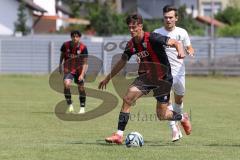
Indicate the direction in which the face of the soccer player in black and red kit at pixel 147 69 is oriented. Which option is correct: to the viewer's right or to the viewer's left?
to the viewer's left

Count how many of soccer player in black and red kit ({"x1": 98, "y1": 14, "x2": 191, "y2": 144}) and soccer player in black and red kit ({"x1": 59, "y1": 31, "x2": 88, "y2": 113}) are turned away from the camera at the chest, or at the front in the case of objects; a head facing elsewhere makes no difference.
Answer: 0

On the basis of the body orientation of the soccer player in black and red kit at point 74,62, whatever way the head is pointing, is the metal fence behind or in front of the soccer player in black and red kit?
behind

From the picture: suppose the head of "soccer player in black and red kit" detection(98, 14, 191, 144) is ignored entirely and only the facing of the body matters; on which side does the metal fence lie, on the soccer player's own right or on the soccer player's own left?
on the soccer player's own right

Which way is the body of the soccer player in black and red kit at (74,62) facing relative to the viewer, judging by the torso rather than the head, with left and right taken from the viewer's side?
facing the viewer

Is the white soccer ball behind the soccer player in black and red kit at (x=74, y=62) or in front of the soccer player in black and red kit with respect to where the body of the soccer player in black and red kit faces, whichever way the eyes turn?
in front

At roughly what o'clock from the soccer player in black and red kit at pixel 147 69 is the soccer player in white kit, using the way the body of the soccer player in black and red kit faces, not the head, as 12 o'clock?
The soccer player in white kit is roughly at 5 o'clock from the soccer player in black and red kit.

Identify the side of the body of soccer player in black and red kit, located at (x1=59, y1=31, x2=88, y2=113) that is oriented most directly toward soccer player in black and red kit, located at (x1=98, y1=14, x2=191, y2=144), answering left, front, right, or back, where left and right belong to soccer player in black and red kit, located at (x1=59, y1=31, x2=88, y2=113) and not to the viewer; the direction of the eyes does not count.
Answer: front
